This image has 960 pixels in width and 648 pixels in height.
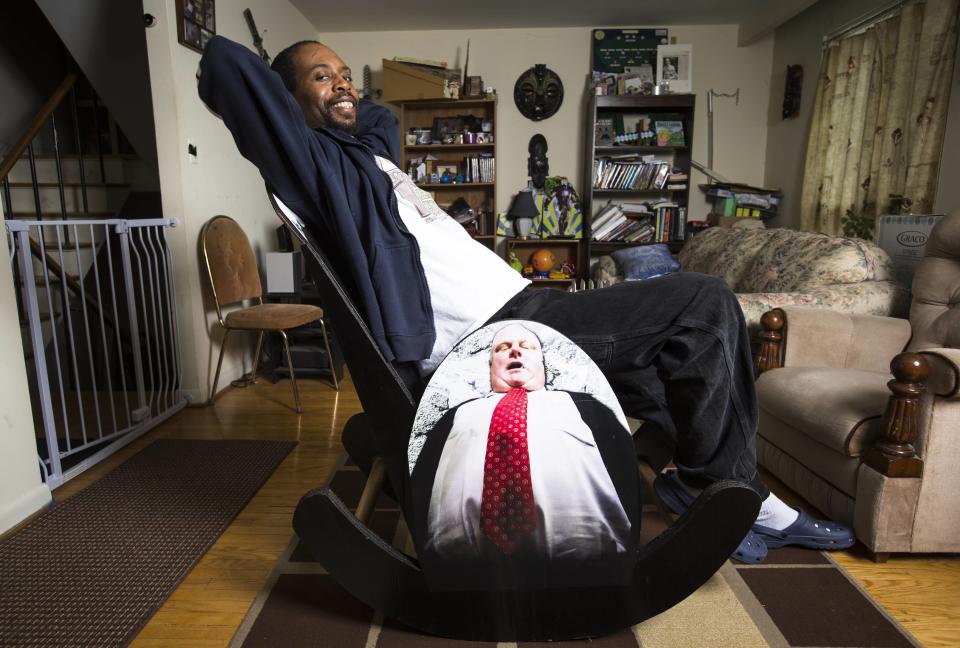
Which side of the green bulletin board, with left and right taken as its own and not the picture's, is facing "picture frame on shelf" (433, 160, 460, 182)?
right

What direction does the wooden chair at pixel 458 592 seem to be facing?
to the viewer's right

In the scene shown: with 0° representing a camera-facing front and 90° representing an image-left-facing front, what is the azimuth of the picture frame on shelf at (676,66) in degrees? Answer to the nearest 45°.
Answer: approximately 0°

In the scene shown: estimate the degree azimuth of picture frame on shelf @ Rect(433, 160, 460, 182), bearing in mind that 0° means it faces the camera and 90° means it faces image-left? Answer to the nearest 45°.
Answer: approximately 0°

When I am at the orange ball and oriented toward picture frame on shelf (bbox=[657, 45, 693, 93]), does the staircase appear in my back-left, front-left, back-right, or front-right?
back-right

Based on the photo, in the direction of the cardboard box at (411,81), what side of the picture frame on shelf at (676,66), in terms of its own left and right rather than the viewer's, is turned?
right
